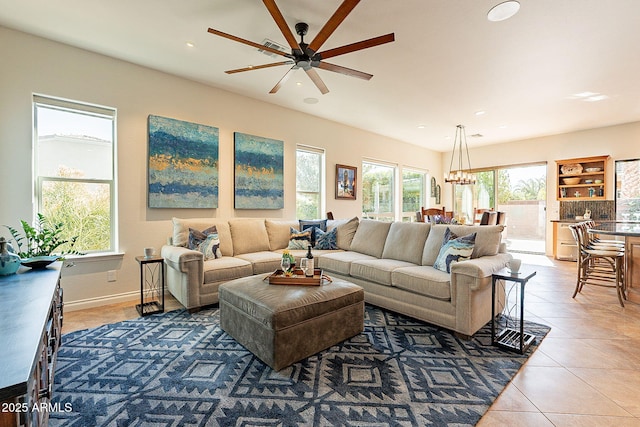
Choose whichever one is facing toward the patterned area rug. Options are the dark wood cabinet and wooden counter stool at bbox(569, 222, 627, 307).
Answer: the dark wood cabinet

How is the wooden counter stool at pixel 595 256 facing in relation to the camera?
to the viewer's right

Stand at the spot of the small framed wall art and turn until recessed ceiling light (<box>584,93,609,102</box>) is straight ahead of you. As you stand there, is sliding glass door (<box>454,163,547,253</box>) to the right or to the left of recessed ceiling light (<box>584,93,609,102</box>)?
left

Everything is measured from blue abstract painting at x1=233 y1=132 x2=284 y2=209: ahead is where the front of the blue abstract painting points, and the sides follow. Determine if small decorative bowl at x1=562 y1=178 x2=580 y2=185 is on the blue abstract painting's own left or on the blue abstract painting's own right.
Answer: on the blue abstract painting's own left

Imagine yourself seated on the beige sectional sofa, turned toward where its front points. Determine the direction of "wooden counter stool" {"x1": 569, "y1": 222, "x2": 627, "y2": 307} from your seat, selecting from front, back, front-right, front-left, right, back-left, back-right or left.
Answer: left

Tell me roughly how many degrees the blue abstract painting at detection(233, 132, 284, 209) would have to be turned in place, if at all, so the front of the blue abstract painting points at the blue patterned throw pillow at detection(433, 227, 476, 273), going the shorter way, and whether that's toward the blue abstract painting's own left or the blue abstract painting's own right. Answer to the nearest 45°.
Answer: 0° — it already faces it

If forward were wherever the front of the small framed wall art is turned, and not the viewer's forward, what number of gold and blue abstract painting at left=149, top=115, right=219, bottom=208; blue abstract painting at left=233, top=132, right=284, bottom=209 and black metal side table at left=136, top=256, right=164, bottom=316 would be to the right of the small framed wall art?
3

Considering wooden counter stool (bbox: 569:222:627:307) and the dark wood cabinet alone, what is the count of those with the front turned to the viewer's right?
2

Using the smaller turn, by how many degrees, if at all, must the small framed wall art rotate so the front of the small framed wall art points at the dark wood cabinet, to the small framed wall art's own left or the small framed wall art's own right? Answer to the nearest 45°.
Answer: approximately 45° to the small framed wall art's own right

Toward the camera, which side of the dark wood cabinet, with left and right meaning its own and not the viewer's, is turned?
right

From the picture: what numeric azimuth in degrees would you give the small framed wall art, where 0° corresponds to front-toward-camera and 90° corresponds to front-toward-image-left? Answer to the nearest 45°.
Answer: approximately 315°

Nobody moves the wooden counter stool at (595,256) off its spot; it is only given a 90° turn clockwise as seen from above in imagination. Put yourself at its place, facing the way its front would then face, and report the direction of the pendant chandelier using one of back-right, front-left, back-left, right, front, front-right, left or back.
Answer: back-right

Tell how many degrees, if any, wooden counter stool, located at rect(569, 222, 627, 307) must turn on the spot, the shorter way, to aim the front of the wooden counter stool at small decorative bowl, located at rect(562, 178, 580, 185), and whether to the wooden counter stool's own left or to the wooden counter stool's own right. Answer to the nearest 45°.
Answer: approximately 90° to the wooden counter stool's own left

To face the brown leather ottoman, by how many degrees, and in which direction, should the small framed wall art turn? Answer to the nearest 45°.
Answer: approximately 45° to its right
